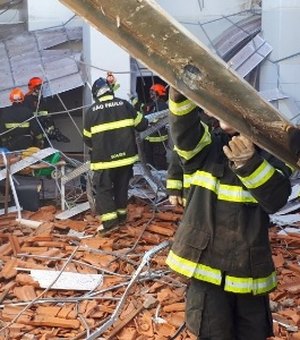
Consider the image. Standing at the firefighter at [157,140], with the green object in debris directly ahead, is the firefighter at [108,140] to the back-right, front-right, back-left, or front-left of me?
front-left

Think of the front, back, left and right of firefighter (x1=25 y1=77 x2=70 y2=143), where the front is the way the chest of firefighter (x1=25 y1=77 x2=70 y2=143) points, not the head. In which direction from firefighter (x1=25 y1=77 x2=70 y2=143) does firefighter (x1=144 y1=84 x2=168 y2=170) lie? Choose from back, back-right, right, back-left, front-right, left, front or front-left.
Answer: front-left

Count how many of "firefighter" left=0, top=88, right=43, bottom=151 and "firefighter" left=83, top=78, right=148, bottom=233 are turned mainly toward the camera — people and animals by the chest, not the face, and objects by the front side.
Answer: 0

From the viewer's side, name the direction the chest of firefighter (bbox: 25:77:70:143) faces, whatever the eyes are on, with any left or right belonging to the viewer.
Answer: facing the viewer and to the right of the viewer

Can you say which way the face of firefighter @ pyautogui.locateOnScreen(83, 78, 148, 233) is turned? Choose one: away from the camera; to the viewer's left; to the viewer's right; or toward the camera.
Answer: away from the camera

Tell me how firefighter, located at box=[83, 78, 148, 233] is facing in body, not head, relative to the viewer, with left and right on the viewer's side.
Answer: facing away from the viewer

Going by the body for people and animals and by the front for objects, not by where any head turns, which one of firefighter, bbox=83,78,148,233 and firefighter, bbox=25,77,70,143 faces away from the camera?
firefighter, bbox=83,78,148,233
